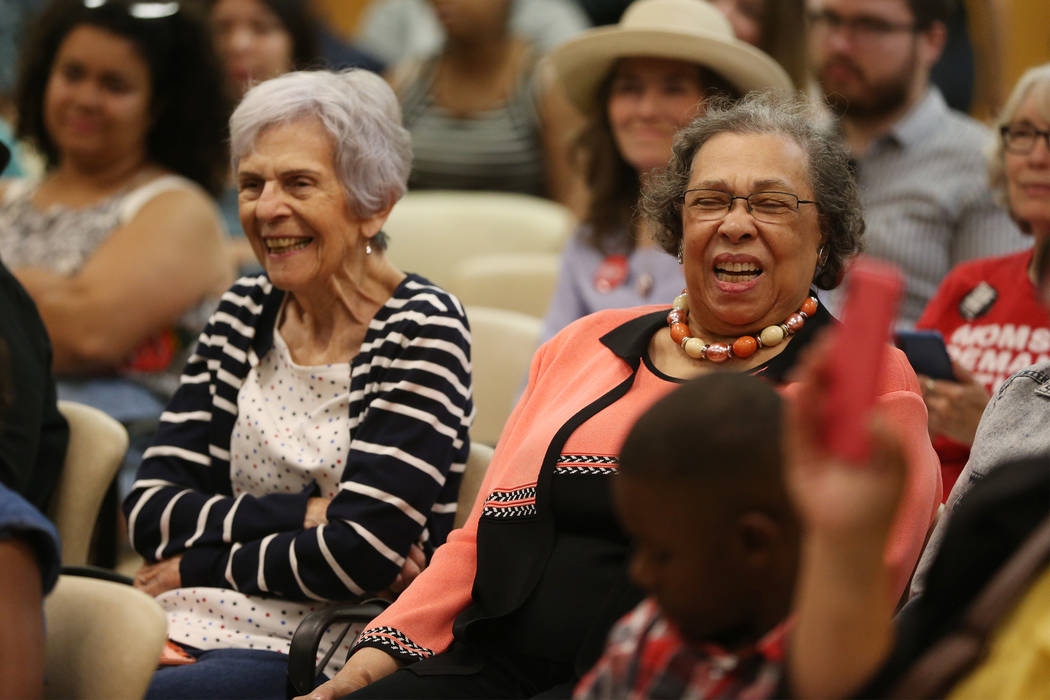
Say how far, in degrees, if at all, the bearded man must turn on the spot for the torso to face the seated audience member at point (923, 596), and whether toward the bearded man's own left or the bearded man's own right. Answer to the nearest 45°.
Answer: approximately 45° to the bearded man's own left

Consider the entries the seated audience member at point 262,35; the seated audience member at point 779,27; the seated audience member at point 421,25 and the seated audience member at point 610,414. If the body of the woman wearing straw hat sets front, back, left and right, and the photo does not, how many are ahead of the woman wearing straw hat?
1

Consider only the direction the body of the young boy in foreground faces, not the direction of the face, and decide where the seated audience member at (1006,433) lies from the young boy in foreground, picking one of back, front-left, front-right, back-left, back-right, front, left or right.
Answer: back

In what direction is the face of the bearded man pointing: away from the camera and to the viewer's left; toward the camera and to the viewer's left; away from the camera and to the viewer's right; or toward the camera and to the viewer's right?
toward the camera and to the viewer's left

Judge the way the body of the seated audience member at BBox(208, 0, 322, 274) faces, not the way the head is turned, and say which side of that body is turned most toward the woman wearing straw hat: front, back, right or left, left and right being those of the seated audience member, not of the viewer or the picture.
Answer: left

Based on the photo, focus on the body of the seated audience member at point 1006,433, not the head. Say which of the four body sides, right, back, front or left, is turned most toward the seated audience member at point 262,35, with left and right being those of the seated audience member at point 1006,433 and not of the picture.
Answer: right

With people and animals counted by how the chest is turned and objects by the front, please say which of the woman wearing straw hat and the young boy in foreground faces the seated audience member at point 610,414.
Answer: the woman wearing straw hat

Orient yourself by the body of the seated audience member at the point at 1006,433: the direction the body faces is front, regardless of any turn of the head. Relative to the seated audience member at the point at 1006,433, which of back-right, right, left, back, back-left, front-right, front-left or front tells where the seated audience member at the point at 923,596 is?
front-left

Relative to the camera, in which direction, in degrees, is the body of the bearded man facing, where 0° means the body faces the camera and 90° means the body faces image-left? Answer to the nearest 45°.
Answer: approximately 45°
